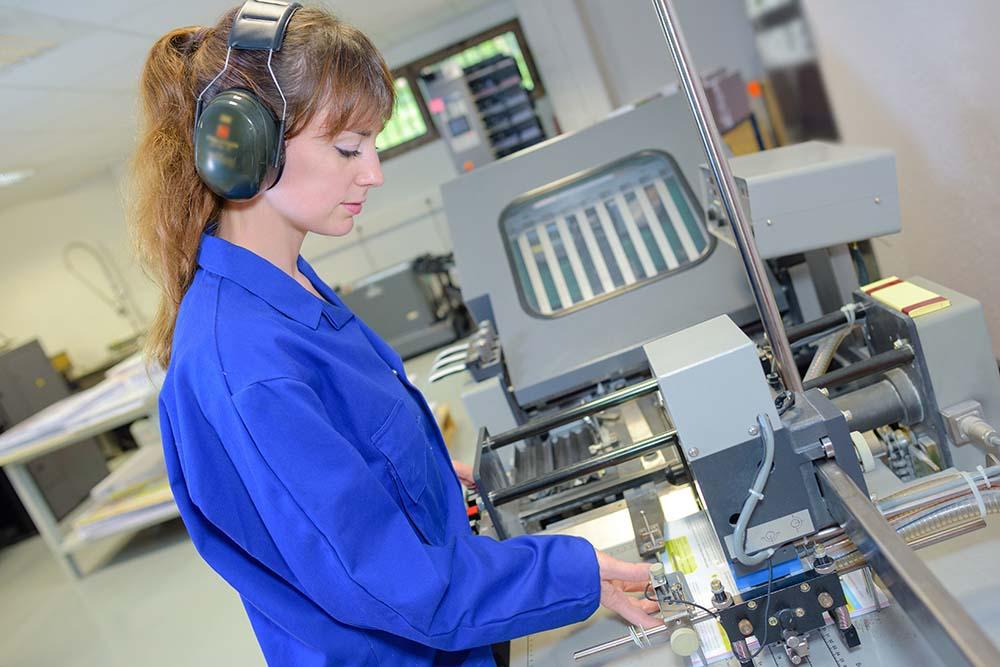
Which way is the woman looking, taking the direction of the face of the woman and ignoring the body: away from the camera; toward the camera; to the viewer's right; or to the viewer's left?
to the viewer's right

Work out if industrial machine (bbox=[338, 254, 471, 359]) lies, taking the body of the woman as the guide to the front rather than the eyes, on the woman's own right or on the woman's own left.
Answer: on the woman's own left

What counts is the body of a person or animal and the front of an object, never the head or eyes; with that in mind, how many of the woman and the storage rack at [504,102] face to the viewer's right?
1

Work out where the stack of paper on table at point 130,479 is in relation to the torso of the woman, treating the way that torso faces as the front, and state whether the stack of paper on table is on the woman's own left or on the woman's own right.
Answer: on the woman's own left

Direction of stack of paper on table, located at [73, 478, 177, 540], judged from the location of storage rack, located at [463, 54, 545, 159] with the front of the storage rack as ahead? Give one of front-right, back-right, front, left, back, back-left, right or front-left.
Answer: front-right

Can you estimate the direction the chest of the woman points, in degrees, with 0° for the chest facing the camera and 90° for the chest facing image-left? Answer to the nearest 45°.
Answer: approximately 270°

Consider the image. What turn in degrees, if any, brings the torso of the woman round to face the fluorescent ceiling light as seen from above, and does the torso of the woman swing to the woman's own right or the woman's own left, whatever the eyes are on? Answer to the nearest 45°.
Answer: approximately 90° to the woman's own left

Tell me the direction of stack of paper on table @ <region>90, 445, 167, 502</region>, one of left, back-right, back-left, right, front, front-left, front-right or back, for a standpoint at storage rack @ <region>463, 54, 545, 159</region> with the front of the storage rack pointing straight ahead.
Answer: front-right

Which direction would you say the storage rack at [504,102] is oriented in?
toward the camera
